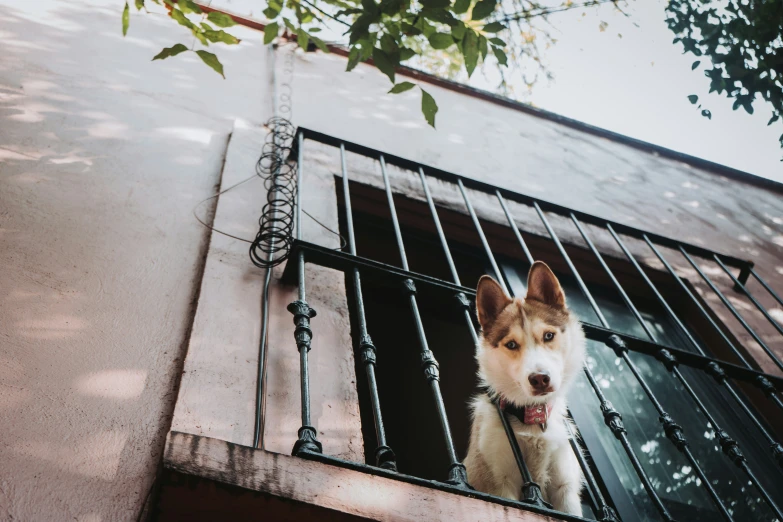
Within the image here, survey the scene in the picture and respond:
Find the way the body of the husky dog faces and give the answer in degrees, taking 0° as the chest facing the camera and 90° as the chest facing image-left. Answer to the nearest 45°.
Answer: approximately 0°

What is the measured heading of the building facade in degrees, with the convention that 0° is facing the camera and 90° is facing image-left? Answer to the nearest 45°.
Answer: approximately 45°

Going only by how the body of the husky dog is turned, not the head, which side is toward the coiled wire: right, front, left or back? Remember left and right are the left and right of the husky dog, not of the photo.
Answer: right
